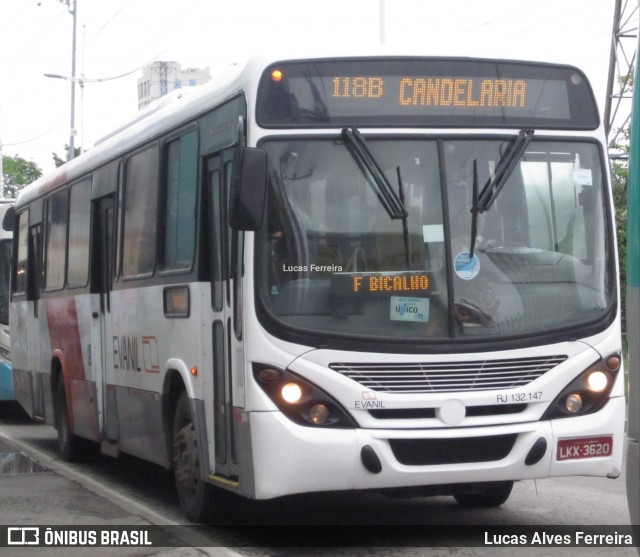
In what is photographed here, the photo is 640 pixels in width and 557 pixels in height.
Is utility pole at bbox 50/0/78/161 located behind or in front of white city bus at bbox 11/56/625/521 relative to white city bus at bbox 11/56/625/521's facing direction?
behind

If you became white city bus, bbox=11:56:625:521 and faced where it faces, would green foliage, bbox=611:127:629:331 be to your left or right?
on your left

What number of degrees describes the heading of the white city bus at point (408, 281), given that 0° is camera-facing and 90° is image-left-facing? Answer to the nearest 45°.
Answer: approximately 315°

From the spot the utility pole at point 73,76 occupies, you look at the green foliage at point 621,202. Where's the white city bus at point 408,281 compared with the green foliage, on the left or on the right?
right
